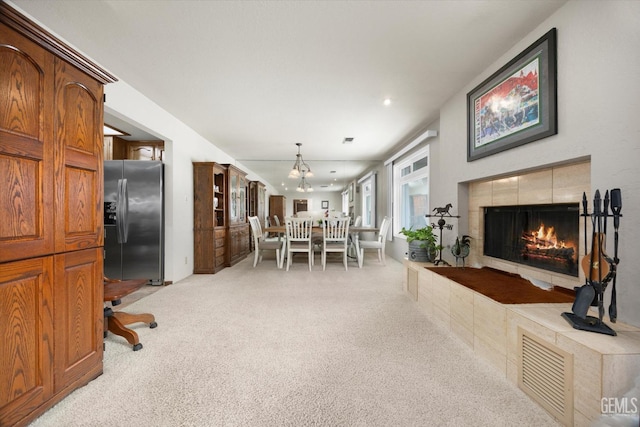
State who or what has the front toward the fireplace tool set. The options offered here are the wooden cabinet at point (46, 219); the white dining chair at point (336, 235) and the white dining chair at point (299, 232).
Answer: the wooden cabinet

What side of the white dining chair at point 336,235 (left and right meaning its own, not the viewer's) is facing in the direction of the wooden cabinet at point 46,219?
back

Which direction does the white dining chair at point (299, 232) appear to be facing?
away from the camera

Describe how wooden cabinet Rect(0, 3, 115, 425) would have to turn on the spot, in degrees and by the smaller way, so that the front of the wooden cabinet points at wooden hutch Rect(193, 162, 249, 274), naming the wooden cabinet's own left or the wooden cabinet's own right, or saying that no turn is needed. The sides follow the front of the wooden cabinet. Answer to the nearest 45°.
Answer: approximately 90° to the wooden cabinet's own left

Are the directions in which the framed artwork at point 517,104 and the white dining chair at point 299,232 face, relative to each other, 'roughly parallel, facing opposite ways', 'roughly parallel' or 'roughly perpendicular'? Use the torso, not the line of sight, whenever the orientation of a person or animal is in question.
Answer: roughly perpendicular

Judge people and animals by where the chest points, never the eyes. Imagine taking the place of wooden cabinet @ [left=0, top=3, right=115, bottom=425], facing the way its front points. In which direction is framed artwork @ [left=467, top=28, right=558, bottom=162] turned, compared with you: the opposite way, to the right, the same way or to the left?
the opposite way

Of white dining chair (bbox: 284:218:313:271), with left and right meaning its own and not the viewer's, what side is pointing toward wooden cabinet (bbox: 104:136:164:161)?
left

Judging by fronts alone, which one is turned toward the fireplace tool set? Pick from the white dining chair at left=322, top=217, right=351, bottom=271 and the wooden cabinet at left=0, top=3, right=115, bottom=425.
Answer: the wooden cabinet

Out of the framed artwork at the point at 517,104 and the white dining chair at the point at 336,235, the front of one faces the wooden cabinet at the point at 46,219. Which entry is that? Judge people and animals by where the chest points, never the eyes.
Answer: the framed artwork

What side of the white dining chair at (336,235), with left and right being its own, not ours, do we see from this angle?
back

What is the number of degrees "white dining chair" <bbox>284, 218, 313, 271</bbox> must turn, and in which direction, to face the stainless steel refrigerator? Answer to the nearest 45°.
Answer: approximately 90° to its left
